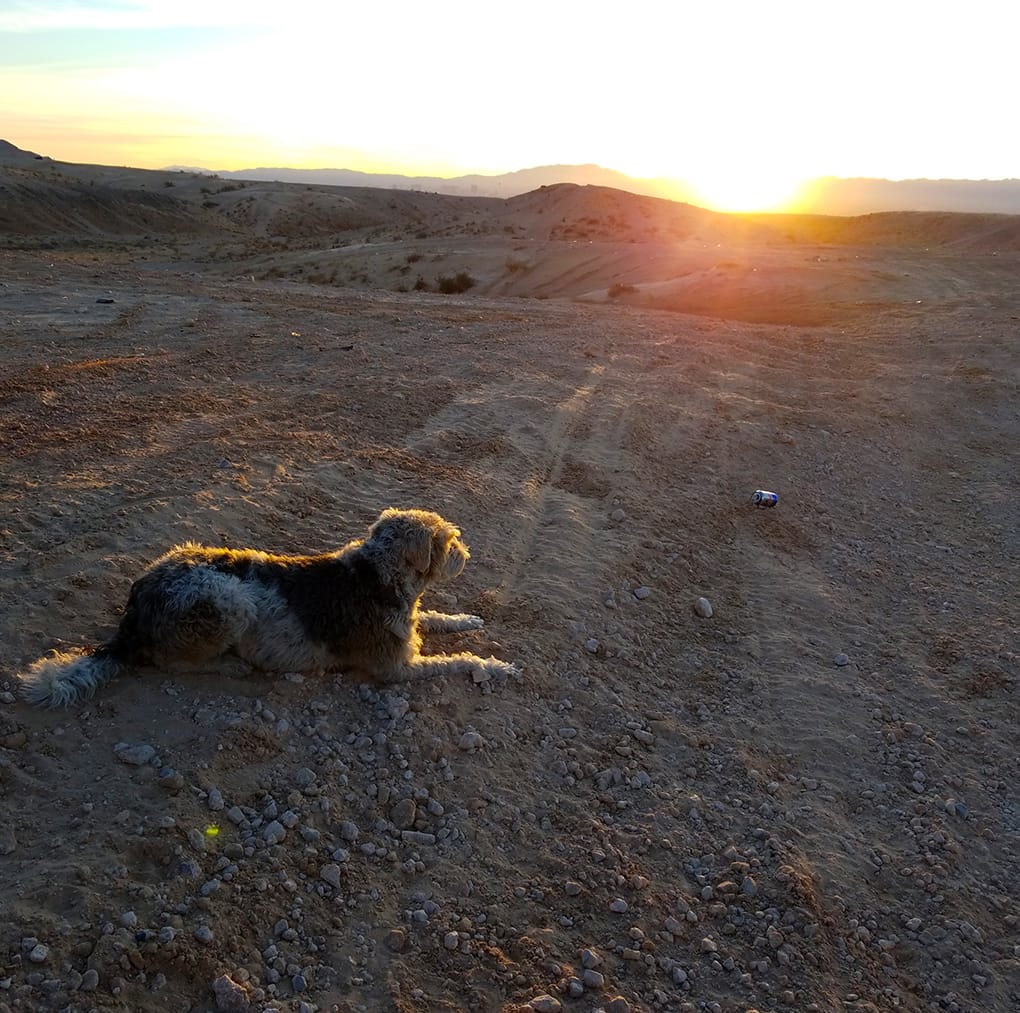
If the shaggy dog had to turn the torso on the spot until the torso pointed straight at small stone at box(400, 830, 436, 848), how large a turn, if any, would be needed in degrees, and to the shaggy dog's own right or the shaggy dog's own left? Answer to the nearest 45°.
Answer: approximately 45° to the shaggy dog's own right

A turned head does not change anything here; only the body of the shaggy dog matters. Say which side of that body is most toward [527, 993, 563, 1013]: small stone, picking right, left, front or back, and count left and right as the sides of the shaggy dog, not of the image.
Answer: right

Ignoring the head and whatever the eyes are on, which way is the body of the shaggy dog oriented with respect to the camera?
to the viewer's right

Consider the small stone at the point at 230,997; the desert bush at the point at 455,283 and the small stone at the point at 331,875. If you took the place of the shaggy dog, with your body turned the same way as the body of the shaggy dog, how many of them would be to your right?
2

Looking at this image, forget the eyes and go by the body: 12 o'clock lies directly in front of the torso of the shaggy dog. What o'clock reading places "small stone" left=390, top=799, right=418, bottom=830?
The small stone is roughly at 2 o'clock from the shaggy dog.

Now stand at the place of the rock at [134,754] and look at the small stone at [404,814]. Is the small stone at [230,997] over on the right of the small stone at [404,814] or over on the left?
right

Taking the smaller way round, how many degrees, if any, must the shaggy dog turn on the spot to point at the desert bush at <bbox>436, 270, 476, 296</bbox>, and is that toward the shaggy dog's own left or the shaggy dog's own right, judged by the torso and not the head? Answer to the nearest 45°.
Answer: approximately 90° to the shaggy dog's own left

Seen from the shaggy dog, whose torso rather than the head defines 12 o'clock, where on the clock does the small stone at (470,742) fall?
The small stone is roughly at 1 o'clock from the shaggy dog.

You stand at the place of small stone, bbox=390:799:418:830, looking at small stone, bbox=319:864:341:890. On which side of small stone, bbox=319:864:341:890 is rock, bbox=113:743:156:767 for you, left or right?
right

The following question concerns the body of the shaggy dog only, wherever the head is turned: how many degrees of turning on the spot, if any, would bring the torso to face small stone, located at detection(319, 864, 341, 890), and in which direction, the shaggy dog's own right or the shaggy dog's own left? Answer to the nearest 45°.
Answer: approximately 90° to the shaggy dog's own right
